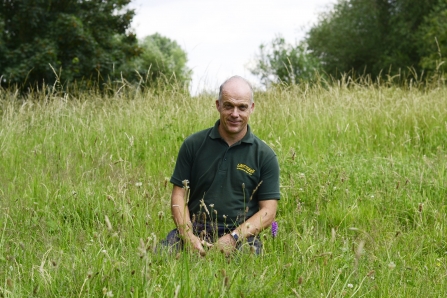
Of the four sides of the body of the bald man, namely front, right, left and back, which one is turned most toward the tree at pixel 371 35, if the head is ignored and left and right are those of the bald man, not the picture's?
back

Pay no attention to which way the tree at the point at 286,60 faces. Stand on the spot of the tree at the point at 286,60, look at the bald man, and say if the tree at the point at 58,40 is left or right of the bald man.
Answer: right

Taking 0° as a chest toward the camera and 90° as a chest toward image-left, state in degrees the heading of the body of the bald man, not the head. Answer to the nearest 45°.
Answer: approximately 0°

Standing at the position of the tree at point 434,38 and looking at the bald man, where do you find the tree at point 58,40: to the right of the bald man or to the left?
right

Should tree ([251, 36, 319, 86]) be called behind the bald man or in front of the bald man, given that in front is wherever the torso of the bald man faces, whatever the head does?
behind

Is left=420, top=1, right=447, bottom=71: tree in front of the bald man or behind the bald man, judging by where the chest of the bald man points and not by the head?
behind

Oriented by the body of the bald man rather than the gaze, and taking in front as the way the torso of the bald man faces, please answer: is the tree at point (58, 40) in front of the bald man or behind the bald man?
behind
